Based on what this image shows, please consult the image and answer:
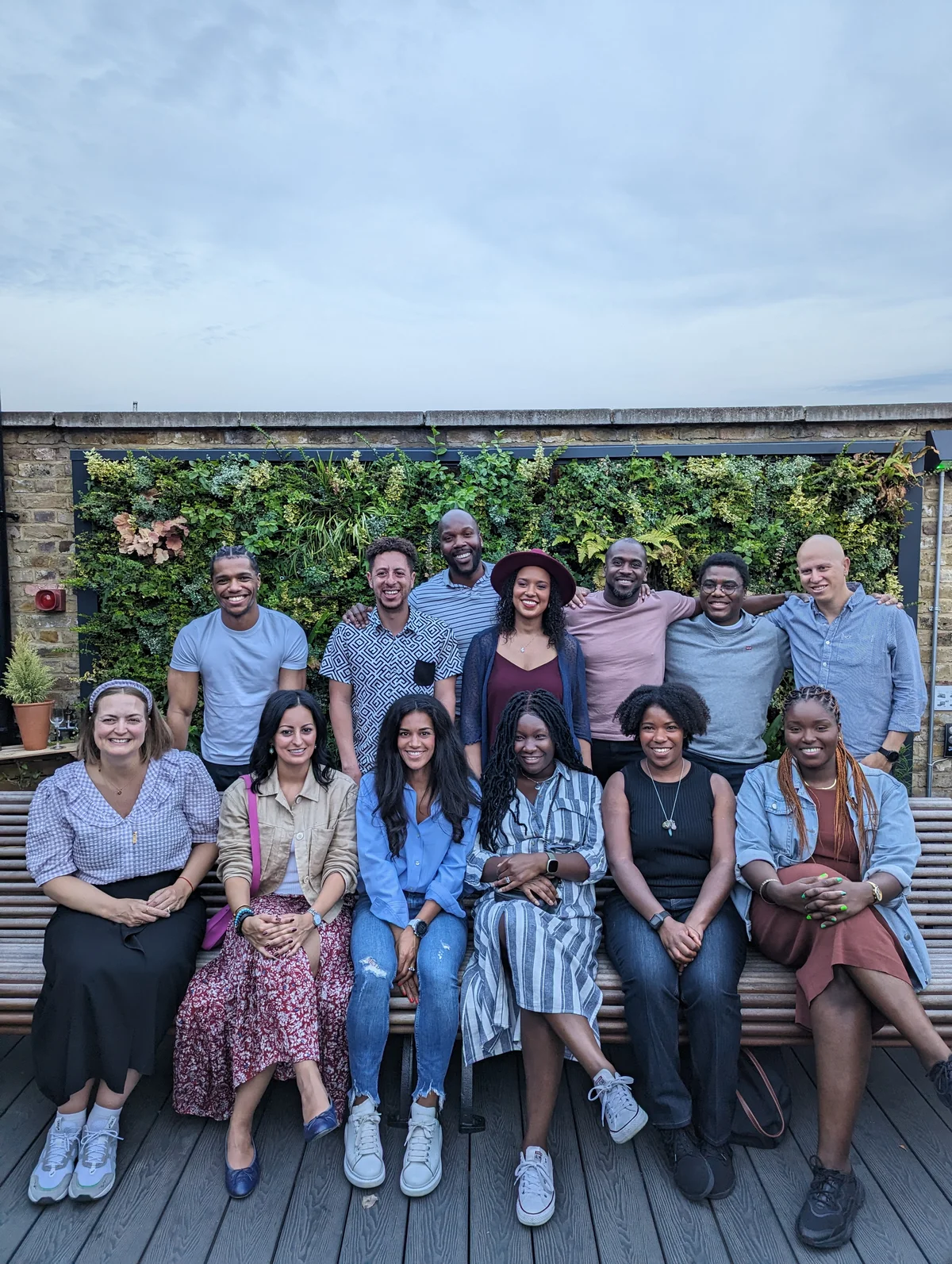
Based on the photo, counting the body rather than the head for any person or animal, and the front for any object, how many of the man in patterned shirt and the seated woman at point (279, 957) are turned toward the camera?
2

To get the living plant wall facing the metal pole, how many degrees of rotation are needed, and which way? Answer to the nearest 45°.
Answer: approximately 90° to its left

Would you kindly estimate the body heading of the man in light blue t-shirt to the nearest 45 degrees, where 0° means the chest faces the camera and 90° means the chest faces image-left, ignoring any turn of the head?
approximately 0°
